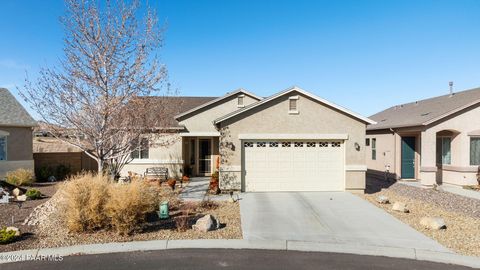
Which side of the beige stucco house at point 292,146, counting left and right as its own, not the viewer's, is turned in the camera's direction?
front

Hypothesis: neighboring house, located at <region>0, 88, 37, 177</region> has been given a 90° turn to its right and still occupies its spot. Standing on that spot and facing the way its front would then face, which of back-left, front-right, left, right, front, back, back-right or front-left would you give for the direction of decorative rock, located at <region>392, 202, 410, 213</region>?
back-left

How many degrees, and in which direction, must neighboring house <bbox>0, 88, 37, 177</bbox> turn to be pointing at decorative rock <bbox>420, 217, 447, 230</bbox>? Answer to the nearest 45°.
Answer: approximately 45° to its left

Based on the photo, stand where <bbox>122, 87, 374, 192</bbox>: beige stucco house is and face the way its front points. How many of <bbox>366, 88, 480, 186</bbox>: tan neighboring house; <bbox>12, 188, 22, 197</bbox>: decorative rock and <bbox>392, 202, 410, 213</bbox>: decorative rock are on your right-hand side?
1

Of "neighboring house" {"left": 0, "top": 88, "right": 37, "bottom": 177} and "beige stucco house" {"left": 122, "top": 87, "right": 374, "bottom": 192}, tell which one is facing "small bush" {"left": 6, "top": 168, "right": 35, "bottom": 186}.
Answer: the neighboring house

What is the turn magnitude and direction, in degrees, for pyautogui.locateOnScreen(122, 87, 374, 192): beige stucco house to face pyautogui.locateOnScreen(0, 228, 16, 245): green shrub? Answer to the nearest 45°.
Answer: approximately 45° to its right

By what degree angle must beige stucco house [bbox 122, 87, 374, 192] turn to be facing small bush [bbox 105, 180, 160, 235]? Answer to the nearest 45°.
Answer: approximately 45° to its right

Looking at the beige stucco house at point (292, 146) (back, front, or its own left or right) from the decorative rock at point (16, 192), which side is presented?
right

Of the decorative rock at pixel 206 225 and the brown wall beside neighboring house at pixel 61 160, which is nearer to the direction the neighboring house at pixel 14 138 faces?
the decorative rock

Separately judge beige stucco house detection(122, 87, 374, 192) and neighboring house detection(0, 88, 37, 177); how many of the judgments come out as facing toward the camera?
2
